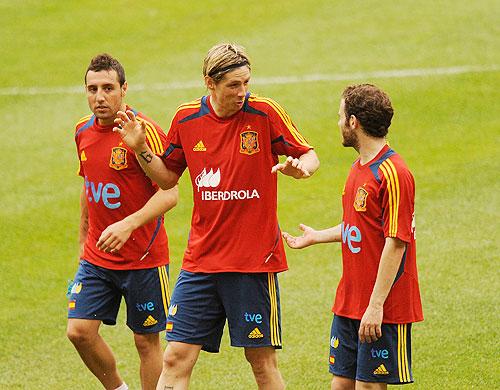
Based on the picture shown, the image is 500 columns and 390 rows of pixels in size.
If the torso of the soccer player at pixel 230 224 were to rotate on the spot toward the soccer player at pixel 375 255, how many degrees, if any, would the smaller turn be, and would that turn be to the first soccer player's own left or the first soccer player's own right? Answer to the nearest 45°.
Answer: approximately 45° to the first soccer player's own left

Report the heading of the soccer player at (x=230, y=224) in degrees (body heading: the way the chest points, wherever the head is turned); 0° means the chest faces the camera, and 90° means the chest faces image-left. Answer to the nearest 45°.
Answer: approximately 0°

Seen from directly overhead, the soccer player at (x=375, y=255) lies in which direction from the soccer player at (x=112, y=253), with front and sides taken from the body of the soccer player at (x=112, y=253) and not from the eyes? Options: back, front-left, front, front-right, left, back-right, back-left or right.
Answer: left

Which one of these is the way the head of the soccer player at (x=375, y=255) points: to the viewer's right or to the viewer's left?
to the viewer's left

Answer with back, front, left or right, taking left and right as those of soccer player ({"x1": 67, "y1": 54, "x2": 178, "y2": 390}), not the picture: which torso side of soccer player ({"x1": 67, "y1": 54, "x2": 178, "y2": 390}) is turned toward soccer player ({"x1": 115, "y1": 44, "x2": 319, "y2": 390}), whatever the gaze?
left

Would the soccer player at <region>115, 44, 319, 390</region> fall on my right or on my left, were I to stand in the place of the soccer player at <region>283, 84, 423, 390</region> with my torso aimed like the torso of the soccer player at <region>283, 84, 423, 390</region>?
on my right

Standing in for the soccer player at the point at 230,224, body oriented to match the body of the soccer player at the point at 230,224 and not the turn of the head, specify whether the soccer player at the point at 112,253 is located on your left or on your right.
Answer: on your right
